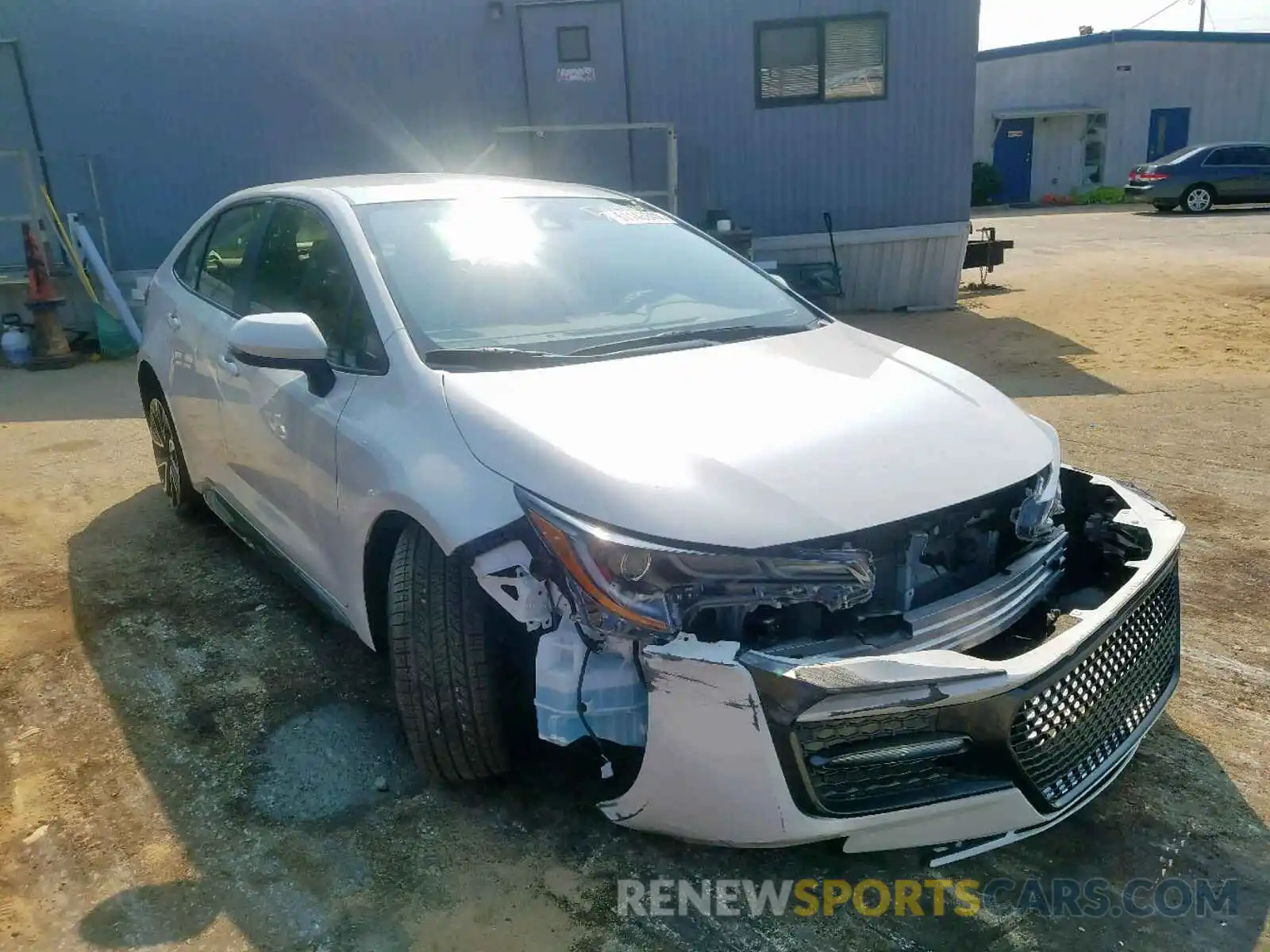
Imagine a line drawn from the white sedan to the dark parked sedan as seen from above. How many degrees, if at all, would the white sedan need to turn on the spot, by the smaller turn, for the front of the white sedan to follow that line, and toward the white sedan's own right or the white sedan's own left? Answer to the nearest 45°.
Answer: approximately 90° to the white sedan's own left

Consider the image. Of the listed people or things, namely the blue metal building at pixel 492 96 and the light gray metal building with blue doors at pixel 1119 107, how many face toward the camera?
2

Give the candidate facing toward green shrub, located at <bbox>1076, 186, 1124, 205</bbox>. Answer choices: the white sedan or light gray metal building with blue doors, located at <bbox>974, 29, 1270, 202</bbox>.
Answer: the light gray metal building with blue doors

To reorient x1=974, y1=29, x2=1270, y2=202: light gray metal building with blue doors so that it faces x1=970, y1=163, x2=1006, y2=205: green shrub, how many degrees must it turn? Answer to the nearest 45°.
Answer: approximately 45° to its right

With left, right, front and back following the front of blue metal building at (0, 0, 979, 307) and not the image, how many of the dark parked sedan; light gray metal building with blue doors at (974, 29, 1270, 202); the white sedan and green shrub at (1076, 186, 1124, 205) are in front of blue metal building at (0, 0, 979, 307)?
1

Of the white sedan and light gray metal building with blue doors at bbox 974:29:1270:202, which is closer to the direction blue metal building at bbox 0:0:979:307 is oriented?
the white sedan

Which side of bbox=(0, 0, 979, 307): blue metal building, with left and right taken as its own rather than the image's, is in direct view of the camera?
front

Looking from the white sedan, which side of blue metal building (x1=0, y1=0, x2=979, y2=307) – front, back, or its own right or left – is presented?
front

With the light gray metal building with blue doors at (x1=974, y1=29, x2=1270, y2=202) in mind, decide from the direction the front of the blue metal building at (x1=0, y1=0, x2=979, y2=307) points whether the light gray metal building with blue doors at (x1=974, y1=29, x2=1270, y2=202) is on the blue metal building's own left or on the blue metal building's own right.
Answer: on the blue metal building's own left

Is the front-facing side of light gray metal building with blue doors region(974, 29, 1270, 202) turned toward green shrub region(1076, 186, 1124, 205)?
yes

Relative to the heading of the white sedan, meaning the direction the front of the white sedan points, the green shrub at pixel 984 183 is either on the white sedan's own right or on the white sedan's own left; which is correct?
on the white sedan's own left

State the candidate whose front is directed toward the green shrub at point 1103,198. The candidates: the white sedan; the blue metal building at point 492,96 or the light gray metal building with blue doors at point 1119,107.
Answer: the light gray metal building with blue doors at point 1119,107

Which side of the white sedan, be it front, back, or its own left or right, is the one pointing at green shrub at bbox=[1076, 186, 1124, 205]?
left

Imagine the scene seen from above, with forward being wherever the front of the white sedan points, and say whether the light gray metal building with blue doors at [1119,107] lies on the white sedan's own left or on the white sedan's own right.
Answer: on the white sedan's own left

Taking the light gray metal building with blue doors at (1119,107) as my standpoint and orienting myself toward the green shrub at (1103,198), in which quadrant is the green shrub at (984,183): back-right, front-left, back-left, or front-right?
front-right

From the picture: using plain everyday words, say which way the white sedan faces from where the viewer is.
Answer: facing the viewer and to the right of the viewer

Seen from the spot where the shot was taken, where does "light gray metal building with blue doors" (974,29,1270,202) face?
facing the viewer
